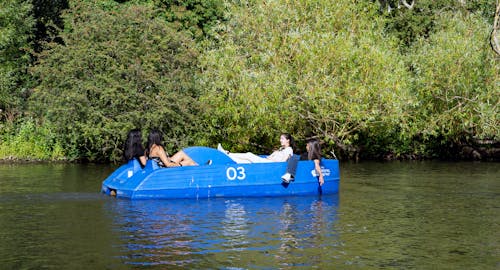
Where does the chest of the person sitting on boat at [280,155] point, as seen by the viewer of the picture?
to the viewer's left

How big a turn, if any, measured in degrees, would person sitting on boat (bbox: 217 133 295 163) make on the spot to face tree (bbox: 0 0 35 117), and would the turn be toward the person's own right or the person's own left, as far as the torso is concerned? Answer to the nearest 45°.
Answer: approximately 45° to the person's own right

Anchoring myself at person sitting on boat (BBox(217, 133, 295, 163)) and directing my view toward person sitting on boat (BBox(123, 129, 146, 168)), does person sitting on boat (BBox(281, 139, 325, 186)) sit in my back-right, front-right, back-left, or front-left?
back-left

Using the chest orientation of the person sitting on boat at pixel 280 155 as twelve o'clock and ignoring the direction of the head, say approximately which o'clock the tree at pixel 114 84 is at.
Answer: The tree is roughly at 2 o'clock from the person sitting on boat.

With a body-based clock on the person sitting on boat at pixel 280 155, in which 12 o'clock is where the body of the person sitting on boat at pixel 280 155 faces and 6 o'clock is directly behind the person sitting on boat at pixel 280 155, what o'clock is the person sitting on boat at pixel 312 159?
the person sitting on boat at pixel 312 159 is roughly at 7 o'clock from the person sitting on boat at pixel 280 155.

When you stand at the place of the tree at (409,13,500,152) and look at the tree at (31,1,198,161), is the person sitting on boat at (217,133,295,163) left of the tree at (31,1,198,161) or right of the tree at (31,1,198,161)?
left

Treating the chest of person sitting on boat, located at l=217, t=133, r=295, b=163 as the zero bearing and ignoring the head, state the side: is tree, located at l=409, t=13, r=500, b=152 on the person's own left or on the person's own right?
on the person's own right

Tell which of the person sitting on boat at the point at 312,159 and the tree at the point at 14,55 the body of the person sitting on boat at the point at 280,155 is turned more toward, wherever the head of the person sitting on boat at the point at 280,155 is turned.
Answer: the tree

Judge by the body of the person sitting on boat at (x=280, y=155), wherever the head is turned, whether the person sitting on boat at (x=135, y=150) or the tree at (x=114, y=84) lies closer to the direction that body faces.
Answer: the person sitting on boat
